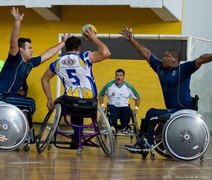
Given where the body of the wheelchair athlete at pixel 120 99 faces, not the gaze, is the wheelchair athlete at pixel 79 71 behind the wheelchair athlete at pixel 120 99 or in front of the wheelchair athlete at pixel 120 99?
in front

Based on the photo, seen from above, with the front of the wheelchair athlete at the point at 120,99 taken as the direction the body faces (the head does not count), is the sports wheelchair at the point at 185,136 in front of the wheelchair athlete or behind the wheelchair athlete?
in front

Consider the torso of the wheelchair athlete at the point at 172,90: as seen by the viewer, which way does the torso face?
to the viewer's left

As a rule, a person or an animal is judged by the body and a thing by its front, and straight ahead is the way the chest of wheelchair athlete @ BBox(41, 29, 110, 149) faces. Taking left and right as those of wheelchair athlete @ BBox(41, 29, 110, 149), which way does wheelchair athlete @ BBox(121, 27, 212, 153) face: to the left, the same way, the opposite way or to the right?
to the left

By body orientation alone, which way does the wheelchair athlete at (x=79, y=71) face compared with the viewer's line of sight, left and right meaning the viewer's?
facing away from the viewer

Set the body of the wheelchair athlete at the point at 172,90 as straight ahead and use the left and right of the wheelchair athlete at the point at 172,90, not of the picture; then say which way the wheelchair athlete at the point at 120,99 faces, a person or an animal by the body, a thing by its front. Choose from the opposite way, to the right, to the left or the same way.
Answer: to the left

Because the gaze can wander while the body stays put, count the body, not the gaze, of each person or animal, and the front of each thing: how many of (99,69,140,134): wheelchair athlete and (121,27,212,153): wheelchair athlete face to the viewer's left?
1

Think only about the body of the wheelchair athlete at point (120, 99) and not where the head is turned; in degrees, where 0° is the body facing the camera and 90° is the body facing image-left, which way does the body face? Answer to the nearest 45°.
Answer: approximately 0°

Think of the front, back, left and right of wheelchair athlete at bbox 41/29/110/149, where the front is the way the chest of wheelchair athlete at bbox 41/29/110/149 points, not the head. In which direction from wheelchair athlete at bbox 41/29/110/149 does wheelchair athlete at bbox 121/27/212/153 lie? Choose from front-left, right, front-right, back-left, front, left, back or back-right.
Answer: right

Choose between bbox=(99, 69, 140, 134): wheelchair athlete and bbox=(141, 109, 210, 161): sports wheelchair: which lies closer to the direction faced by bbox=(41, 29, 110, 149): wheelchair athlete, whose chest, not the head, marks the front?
the wheelchair athlete

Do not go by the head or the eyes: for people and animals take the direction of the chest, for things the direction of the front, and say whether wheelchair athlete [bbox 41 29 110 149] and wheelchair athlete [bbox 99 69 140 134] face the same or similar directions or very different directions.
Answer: very different directions

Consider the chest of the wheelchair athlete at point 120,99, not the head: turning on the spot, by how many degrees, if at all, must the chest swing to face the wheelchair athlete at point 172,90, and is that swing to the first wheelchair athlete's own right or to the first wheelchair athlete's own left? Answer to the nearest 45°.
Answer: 0° — they already face them

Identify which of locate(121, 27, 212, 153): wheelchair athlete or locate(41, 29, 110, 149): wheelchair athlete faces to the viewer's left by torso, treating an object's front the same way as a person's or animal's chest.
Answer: locate(121, 27, 212, 153): wheelchair athlete
